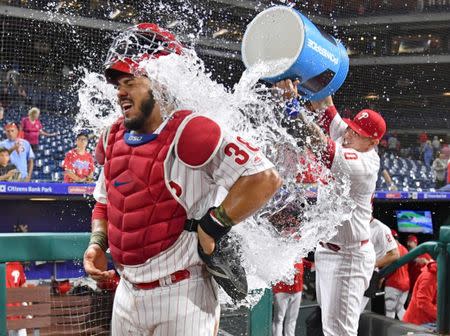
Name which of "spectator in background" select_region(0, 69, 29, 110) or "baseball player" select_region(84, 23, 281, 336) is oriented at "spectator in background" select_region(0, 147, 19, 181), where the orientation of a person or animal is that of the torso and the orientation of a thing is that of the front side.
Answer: "spectator in background" select_region(0, 69, 29, 110)

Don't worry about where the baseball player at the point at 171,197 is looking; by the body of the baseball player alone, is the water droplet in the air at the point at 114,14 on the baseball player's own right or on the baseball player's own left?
on the baseball player's own right

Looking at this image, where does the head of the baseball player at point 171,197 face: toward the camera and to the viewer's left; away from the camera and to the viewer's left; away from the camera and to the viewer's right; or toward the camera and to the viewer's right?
toward the camera and to the viewer's left

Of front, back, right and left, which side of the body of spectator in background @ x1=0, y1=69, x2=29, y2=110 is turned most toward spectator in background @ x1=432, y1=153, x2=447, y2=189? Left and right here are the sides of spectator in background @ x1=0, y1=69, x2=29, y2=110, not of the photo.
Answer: left

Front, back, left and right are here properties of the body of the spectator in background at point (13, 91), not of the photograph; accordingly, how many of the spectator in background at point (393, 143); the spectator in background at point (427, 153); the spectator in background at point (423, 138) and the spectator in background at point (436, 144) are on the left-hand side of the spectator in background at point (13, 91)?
4

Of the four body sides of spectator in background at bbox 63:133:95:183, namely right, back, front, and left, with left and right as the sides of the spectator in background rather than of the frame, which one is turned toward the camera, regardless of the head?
front

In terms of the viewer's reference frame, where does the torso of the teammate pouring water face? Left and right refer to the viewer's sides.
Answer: facing the viewer and to the left of the viewer

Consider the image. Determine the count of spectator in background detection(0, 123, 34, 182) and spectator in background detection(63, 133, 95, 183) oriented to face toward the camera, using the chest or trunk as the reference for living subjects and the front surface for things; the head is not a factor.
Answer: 2

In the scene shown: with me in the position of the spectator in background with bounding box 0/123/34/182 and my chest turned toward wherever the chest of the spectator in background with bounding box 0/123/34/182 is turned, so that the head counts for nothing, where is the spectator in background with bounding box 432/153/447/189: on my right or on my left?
on my left

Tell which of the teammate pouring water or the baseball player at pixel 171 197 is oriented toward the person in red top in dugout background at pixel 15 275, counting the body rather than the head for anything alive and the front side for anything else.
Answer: the teammate pouring water

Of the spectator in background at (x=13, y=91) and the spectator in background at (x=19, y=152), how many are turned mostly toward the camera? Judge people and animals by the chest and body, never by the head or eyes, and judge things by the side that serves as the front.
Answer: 2

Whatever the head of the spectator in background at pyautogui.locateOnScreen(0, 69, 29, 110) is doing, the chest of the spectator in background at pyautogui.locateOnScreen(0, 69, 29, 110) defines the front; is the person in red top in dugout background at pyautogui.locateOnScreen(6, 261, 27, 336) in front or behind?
in front

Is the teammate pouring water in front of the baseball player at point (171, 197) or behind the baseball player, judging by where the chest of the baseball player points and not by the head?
behind

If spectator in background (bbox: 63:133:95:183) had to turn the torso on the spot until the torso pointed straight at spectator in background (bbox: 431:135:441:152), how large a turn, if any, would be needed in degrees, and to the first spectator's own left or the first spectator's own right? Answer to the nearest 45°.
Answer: approximately 135° to the first spectator's own left

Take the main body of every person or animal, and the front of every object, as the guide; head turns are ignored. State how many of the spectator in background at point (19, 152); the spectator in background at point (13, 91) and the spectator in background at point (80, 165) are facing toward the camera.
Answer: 3

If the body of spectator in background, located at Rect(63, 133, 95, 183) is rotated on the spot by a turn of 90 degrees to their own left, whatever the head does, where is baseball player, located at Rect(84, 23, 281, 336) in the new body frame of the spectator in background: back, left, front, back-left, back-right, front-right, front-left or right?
right
